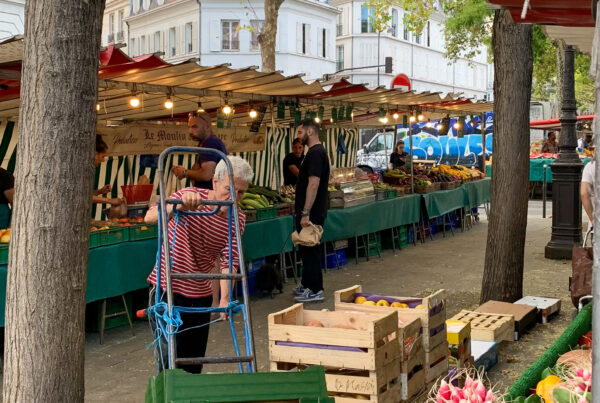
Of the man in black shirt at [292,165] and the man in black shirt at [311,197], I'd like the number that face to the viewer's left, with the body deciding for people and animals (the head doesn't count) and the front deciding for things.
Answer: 1

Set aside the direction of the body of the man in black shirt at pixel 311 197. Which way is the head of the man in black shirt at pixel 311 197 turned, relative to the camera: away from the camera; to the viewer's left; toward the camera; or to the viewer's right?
to the viewer's left

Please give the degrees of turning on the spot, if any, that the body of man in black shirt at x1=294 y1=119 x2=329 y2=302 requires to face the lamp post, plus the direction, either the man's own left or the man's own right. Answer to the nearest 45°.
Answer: approximately 135° to the man's own right

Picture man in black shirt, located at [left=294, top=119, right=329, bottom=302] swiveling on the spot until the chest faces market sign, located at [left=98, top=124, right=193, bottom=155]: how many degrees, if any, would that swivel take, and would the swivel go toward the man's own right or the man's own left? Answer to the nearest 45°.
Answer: approximately 45° to the man's own right

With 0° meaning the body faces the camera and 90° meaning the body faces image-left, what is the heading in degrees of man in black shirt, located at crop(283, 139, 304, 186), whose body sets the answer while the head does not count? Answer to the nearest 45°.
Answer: approximately 315°

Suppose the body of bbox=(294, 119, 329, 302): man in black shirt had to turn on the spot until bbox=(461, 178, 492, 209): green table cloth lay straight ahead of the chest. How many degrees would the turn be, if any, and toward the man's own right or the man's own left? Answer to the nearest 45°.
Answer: approximately 135° to the man's own right

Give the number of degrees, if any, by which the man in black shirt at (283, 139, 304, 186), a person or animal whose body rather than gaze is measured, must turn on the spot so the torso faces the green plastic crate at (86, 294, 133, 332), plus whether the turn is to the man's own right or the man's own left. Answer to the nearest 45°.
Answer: approximately 45° to the man's own right

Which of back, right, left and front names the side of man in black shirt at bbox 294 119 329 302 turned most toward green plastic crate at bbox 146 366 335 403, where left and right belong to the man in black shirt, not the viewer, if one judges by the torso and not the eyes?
left

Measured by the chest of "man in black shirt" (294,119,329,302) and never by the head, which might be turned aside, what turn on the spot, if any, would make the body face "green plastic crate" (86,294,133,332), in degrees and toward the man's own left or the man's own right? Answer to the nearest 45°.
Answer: approximately 45° to the man's own left

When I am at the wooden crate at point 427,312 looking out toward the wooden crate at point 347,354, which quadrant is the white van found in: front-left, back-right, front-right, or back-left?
back-right

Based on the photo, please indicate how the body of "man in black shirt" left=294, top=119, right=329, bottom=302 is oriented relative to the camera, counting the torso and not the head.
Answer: to the viewer's left
